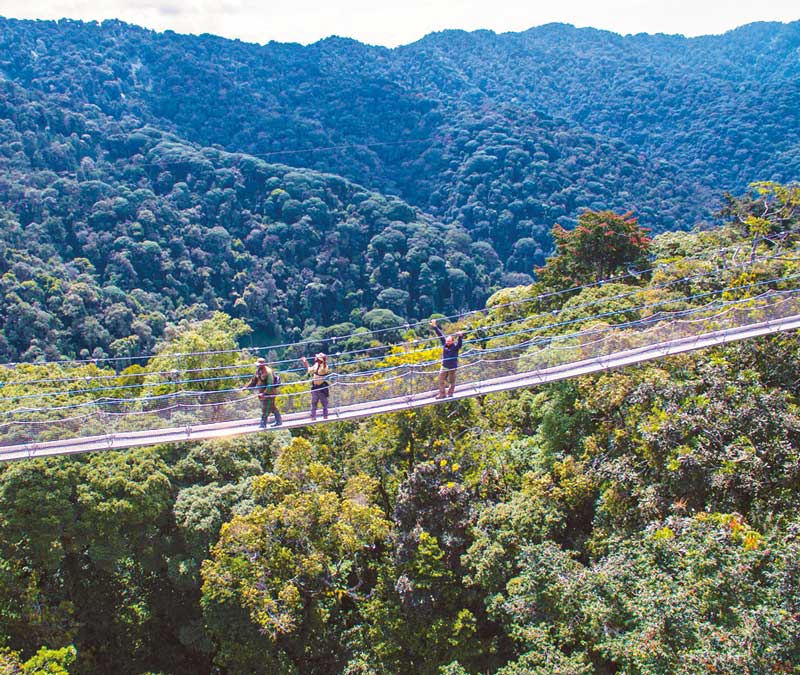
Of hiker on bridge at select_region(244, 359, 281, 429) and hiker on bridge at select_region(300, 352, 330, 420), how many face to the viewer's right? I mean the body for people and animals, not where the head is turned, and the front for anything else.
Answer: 0

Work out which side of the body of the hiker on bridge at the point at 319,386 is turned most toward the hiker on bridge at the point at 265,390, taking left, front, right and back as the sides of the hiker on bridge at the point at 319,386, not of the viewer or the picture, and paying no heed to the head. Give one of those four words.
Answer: right

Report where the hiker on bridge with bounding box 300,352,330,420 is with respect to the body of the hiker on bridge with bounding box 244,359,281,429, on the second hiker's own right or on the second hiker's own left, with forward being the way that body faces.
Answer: on the second hiker's own left

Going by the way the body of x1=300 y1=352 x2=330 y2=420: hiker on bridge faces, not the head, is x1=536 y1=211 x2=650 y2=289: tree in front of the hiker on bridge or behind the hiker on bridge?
behind

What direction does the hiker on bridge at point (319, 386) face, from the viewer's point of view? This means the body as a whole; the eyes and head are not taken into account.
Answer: toward the camera

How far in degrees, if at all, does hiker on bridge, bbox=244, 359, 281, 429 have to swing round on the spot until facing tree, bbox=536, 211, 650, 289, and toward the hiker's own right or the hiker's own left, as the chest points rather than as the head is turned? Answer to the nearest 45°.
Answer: approximately 180°

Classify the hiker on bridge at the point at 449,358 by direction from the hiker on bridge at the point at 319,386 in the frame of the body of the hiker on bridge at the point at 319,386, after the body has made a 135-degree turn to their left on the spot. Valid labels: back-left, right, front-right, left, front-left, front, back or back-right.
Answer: front-right

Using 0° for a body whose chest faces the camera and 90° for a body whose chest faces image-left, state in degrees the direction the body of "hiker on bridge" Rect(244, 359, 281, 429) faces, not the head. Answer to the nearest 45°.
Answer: approximately 45°
